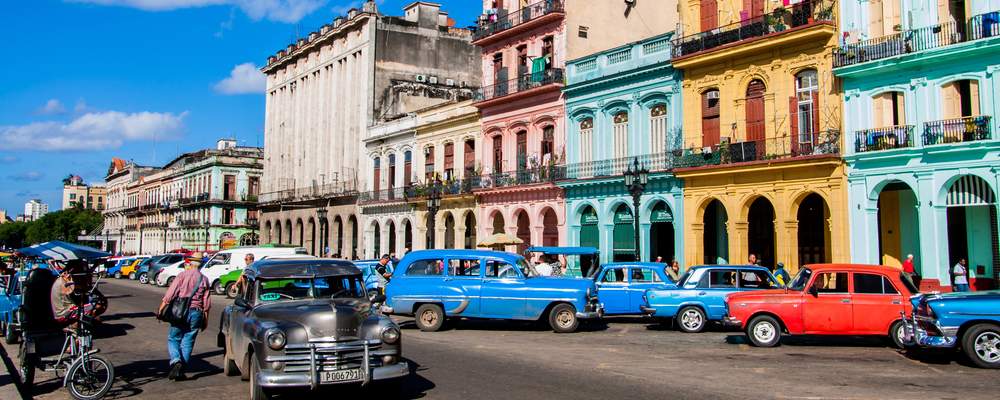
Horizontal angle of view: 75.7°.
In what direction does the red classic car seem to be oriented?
to the viewer's left

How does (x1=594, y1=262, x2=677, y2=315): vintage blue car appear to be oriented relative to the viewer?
to the viewer's left

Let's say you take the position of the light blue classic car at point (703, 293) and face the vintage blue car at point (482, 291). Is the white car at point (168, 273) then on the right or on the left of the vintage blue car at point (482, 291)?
right

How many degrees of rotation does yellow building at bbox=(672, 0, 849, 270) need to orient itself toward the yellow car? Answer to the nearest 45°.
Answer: approximately 45° to its right

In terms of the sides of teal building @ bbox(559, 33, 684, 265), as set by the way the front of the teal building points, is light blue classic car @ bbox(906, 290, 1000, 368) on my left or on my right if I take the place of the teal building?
on my left

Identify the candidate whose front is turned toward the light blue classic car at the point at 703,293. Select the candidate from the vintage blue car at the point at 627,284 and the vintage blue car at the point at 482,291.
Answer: the vintage blue car at the point at 482,291

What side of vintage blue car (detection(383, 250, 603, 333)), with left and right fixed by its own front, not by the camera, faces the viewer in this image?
right

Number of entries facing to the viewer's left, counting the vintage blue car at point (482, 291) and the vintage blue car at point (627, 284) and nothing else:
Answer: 1

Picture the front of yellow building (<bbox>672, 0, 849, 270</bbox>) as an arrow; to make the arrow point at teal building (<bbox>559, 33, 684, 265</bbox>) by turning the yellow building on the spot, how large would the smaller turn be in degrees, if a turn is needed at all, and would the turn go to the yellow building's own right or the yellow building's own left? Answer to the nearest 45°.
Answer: approximately 90° to the yellow building's own right

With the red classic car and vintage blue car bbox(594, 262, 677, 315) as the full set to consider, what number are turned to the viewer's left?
2

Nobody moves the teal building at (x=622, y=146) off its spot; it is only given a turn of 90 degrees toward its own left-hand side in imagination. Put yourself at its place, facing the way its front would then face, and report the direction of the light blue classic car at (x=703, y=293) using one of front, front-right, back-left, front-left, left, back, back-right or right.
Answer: front-right

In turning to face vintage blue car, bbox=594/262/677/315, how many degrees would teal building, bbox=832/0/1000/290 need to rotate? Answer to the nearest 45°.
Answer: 0° — it already faces it

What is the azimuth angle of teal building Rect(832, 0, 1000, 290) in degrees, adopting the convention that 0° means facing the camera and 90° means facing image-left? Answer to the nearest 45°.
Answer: approximately 45°

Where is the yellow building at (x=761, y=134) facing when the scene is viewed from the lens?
facing the viewer and to the left of the viewer
